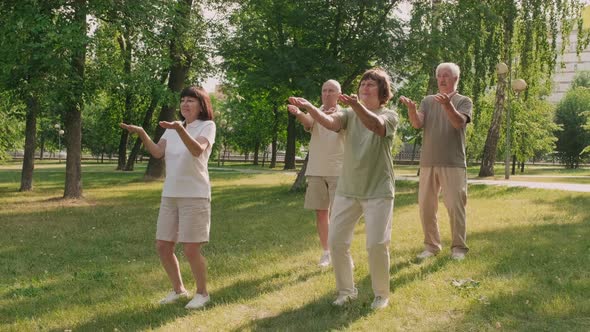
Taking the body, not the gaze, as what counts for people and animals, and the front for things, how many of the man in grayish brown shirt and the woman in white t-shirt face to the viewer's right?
0

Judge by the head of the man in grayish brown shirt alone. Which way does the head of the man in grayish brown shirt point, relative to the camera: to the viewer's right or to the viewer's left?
to the viewer's left

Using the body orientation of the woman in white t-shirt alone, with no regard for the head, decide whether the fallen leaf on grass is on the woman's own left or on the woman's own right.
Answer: on the woman's own left

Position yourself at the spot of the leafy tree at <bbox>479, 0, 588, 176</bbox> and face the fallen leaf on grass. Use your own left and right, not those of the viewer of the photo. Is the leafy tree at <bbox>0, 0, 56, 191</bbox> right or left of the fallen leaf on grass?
right

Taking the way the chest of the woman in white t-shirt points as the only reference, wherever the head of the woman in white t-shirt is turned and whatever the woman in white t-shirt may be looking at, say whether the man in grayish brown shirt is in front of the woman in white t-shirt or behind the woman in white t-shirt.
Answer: behind

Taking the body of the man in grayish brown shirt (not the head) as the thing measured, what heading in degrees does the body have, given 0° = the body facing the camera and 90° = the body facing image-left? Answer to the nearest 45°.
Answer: approximately 45°

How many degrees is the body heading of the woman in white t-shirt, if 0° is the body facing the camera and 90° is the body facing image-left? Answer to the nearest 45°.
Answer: approximately 45°

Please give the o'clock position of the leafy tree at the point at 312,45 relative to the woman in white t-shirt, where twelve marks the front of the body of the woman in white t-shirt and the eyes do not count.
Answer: The leafy tree is roughly at 5 o'clock from the woman in white t-shirt.

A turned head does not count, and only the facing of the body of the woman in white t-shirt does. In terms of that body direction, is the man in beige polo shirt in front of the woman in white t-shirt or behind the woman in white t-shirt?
behind
